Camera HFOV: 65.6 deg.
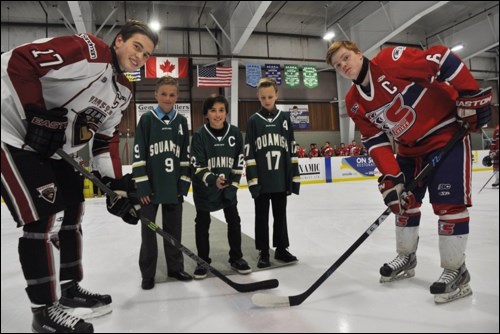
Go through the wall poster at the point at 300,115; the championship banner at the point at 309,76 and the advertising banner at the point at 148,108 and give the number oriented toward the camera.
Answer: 3

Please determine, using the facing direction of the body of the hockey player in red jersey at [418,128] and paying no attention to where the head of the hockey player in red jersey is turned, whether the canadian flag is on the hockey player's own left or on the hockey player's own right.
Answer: on the hockey player's own right

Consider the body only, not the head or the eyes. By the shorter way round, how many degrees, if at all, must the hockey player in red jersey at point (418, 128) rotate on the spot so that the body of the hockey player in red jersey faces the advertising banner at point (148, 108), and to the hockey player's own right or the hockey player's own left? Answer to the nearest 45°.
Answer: approximately 90° to the hockey player's own right

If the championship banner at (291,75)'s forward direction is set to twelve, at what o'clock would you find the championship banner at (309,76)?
the championship banner at (309,76) is roughly at 8 o'clock from the championship banner at (291,75).

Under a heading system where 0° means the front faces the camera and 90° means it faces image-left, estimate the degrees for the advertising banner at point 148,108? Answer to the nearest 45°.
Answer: approximately 0°

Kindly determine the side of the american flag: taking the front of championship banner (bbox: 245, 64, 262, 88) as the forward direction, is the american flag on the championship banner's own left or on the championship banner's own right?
on the championship banner's own right

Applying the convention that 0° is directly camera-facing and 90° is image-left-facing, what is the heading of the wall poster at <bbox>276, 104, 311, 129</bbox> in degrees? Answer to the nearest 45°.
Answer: approximately 0°
